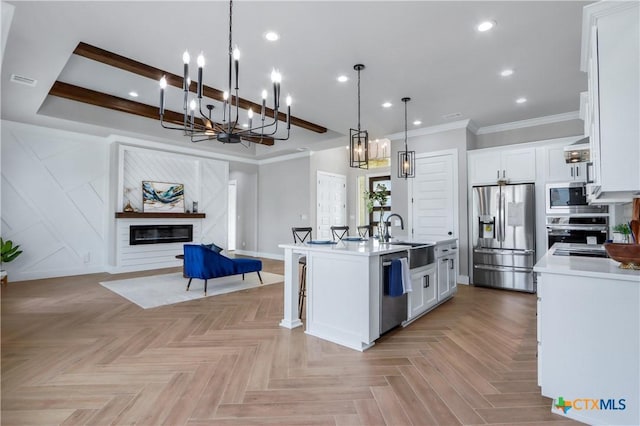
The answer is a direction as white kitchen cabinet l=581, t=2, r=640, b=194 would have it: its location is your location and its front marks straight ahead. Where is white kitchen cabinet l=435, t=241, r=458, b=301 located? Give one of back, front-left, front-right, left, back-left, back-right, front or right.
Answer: front-right

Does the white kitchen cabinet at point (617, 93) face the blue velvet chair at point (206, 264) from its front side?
yes

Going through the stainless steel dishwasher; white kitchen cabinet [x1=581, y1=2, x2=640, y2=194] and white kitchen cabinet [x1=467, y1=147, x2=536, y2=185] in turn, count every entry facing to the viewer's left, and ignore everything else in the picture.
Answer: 1

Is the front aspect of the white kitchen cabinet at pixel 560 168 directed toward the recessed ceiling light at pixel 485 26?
yes

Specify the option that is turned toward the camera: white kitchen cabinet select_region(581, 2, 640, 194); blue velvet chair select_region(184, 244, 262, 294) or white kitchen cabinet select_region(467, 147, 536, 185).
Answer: white kitchen cabinet select_region(467, 147, 536, 185)

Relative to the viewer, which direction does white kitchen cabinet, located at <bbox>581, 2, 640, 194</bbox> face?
to the viewer's left

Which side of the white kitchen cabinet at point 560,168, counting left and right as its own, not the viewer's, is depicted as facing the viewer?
front

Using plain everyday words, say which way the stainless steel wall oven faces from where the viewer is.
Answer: facing the viewer

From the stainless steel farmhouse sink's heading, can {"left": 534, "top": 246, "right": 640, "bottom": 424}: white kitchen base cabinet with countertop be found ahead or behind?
ahead

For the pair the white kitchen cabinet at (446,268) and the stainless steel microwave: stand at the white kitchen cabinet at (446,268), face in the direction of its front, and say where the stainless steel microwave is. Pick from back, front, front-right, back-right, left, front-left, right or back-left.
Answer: left

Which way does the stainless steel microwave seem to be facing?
toward the camera

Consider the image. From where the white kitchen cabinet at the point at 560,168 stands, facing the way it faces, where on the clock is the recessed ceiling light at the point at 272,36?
The recessed ceiling light is roughly at 1 o'clock from the white kitchen cabinet.

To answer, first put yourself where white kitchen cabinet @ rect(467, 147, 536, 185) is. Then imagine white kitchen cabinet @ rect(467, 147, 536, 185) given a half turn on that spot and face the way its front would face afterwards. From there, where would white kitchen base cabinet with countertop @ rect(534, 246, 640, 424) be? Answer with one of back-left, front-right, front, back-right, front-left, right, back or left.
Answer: back
